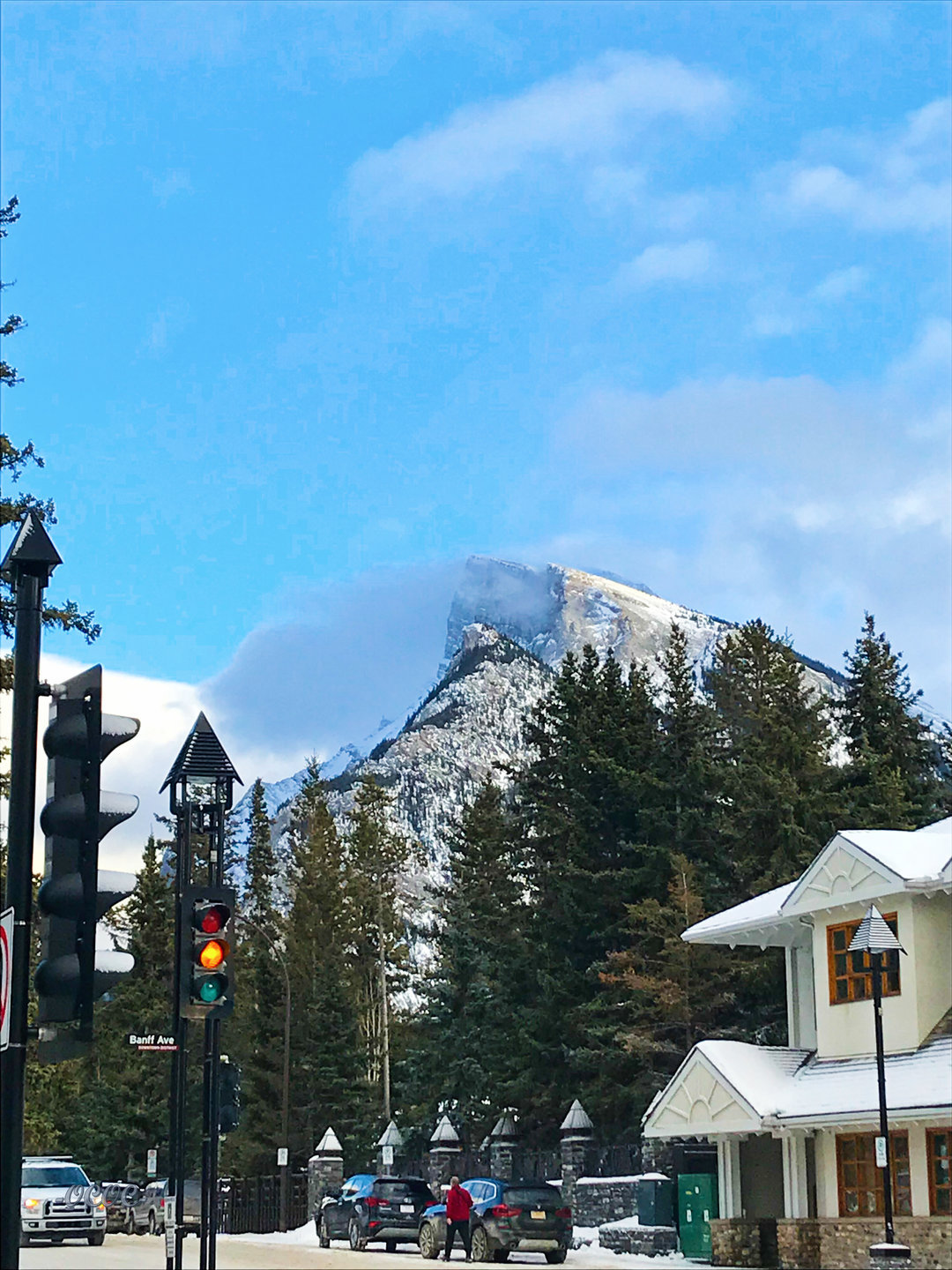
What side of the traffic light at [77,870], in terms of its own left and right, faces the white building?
front

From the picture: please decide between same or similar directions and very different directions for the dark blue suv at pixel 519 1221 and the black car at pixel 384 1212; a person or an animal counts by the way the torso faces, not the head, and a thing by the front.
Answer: same or similar directions

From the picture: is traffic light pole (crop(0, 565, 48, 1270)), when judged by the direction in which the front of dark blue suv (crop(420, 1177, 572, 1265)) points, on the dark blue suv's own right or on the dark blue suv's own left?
on the dark blue suv's own left

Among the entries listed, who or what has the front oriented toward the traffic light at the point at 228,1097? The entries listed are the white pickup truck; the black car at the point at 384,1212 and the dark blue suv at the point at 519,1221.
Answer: the white pickup truck

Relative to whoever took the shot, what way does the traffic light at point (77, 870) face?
facing away from the viewer and to the right of the viewer

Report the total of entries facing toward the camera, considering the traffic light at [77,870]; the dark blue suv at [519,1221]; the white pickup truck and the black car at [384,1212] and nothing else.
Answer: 1

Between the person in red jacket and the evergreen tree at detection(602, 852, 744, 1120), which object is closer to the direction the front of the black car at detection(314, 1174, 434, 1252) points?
the evergreen tree

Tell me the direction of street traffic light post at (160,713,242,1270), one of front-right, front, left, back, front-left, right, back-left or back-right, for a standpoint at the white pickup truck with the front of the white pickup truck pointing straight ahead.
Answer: front

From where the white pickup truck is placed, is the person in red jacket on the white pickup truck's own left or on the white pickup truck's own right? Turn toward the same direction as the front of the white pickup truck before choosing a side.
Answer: on the white pickup truck's own left

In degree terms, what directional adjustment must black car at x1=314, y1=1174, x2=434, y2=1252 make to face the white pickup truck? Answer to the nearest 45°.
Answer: approximately 45° to its left

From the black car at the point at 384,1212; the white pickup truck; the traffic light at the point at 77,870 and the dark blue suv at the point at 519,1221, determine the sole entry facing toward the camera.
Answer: the white pickup truck

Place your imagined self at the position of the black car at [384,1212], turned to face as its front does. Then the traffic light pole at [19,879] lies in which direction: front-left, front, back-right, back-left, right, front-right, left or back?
back-left

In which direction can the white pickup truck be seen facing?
toward the camera

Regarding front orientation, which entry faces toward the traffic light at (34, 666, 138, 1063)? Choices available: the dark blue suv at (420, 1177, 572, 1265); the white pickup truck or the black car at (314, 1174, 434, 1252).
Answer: the white pickup truck

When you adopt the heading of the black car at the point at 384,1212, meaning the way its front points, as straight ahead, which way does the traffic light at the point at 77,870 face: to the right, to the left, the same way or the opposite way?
to the right

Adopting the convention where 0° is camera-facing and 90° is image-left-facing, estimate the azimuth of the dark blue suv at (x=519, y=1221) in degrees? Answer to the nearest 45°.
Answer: approximately 135°
